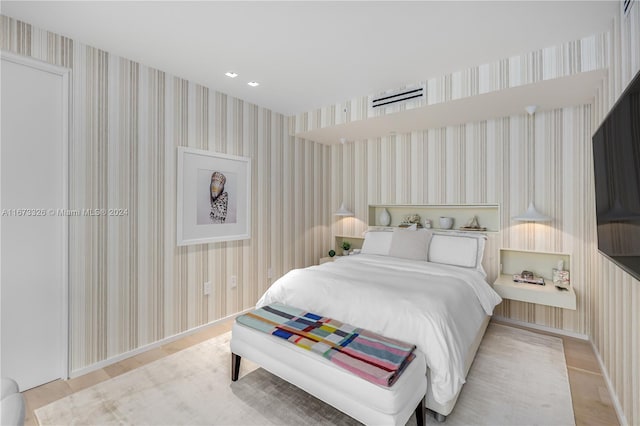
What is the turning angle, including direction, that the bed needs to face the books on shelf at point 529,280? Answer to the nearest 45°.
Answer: approximately 180°

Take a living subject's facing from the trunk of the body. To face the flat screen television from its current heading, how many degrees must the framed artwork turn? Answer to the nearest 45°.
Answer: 0° — it already faces it

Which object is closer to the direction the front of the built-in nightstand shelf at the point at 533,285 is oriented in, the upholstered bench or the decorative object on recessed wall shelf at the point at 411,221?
the upholstered bench

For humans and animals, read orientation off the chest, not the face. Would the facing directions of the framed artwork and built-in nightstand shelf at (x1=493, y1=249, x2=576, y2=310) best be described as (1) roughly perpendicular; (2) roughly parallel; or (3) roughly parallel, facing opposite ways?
roughly perpendicular

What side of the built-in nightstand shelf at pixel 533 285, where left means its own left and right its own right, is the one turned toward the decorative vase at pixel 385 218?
right

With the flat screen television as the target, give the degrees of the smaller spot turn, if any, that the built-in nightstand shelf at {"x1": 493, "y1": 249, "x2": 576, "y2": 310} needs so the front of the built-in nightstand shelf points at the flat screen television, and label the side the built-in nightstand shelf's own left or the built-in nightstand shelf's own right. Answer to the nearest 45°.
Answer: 0° — it already faces it

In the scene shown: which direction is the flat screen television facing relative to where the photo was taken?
to the viewer's left
